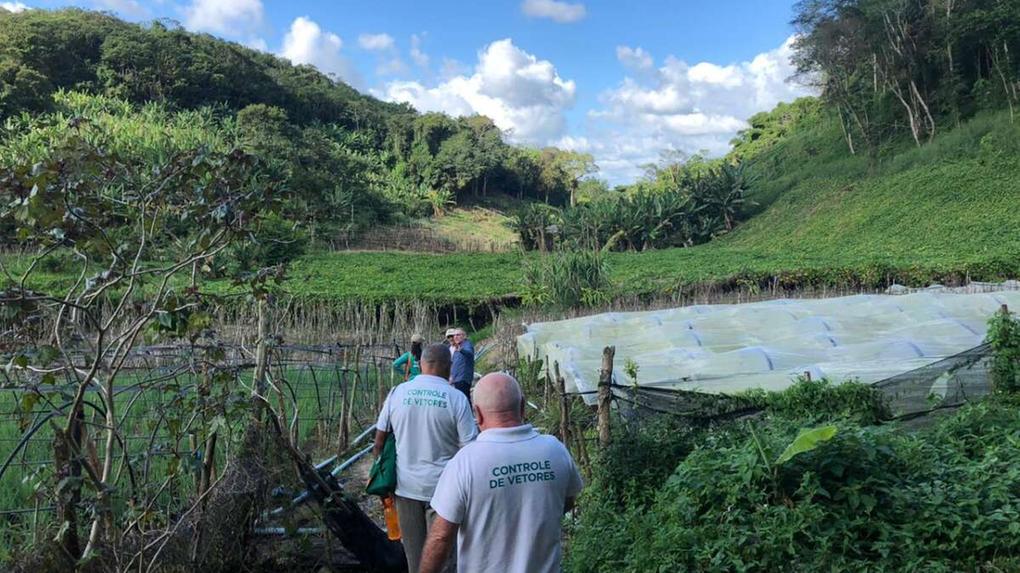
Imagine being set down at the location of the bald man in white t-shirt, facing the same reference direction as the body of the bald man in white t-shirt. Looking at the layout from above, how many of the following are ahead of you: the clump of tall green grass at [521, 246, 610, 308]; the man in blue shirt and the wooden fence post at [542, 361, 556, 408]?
3

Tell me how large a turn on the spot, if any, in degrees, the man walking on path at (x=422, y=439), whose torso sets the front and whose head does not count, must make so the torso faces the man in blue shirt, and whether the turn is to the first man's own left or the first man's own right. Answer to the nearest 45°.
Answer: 0° — they already face them

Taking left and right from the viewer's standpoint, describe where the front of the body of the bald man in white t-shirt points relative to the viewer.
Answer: facing away from the viewer

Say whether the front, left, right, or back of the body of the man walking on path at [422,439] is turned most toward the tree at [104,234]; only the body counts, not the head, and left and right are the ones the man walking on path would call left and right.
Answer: left

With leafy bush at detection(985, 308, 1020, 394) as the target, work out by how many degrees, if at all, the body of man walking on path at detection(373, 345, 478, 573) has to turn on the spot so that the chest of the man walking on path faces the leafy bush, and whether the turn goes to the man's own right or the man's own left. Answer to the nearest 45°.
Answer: approximately 90° to the man's own right

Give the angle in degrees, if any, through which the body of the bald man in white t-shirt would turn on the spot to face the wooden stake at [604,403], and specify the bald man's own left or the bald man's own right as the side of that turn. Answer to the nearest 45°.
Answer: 0° — they already face it

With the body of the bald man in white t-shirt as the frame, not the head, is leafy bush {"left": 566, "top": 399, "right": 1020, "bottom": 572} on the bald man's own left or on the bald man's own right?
on the bald man's own right

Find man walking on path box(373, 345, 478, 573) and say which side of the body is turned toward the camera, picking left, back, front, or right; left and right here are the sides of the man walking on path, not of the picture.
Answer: back

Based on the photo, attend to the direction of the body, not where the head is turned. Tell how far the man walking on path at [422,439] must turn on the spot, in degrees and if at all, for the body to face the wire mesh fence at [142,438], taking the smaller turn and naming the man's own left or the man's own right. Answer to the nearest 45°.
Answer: approximately 45° to the man's own left

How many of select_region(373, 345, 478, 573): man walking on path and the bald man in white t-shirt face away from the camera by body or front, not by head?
2
